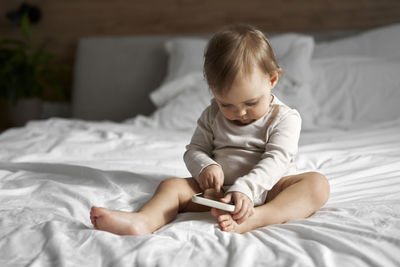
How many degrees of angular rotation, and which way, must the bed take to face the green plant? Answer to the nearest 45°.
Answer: approximately 135° to its right

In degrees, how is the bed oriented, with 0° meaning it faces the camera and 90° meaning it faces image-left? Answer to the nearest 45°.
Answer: approximately 0°
